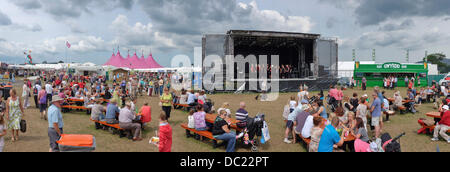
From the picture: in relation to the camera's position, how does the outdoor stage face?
facing the viewer

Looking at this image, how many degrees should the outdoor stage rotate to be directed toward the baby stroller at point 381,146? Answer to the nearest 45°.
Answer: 0° — it already faces it

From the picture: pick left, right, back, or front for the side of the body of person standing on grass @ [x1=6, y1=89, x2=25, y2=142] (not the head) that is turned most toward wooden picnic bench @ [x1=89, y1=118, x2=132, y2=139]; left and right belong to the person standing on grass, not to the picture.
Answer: left

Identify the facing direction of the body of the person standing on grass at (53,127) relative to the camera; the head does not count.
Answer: to the viewer's right

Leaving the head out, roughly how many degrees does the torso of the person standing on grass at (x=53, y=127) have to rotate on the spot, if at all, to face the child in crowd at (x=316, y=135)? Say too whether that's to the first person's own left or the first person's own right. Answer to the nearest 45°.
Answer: approximately 45° to the first person's own right

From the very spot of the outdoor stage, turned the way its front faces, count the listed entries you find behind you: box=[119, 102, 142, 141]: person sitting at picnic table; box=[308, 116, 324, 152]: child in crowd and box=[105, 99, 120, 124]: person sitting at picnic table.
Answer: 0

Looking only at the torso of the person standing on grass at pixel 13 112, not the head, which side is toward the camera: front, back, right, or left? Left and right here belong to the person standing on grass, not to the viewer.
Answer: front

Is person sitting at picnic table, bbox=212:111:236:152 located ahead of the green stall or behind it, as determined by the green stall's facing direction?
ahead

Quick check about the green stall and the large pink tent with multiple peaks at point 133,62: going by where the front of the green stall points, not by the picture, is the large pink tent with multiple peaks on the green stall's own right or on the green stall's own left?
on the green stall's own right

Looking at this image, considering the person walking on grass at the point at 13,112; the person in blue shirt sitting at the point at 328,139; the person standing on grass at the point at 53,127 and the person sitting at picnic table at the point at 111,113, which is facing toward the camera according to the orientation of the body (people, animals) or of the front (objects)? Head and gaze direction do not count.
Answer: the person walking on grass at the point at 13,112
